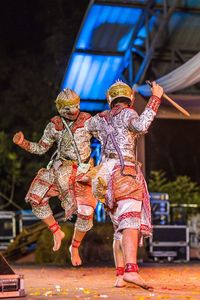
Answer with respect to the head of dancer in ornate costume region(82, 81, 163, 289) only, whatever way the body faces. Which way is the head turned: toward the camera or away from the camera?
away from the camera

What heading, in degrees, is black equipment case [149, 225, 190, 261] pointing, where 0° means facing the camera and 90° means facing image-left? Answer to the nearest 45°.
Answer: approximately 0°

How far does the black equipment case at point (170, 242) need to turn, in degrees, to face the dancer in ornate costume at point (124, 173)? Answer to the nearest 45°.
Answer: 0° — it already faces them
